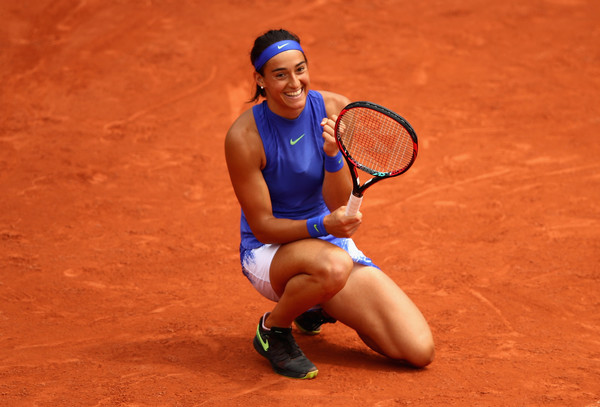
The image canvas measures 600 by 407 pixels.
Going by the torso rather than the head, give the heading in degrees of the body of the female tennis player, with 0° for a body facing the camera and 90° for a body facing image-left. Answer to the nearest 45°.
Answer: approximately 315°
